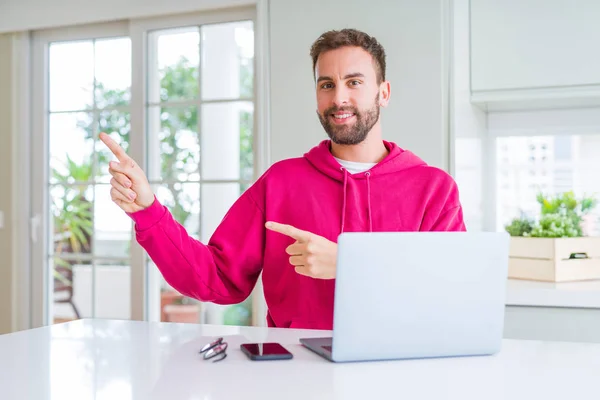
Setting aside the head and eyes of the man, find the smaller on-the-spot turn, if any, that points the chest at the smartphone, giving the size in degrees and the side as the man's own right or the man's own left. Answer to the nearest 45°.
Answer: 0° — they already face it

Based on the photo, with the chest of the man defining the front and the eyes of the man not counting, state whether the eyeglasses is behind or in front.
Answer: in front

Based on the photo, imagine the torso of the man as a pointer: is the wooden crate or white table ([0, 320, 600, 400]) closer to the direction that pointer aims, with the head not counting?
the white table

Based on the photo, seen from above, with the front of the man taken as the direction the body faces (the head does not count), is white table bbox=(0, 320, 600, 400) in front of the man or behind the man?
in front

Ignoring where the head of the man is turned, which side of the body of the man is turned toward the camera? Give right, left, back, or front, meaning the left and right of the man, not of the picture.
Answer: front

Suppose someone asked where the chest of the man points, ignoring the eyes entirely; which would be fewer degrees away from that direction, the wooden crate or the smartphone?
the smartphone

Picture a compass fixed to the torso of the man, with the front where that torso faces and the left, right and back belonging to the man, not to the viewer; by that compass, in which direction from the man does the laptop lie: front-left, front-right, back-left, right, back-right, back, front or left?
front
